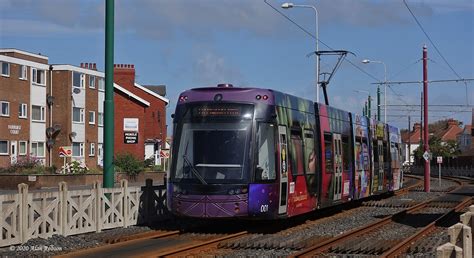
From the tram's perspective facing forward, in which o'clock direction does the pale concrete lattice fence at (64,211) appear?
The pale concrete lattice fence is roughly at 1 o'clock from the tram.

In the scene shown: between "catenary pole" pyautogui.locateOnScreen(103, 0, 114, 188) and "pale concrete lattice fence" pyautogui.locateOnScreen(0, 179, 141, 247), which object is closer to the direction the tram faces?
the pale concrete lattice fence

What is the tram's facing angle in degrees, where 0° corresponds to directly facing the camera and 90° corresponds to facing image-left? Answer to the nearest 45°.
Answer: approximately 45°

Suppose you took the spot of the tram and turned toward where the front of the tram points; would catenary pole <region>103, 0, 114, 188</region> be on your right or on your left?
on your right
